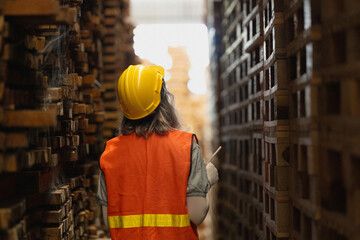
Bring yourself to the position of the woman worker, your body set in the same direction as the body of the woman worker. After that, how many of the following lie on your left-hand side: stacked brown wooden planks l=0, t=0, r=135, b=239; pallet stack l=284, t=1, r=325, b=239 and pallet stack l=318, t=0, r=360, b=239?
1

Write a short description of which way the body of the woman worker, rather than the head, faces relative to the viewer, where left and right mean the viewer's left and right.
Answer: facing away from the viewer

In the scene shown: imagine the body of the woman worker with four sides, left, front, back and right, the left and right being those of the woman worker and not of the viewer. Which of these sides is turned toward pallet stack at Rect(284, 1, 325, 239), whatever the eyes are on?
right

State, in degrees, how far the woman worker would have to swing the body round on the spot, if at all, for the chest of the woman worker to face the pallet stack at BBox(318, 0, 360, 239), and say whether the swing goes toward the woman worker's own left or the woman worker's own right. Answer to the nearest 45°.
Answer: approximately 135° to the woman worker's own right
